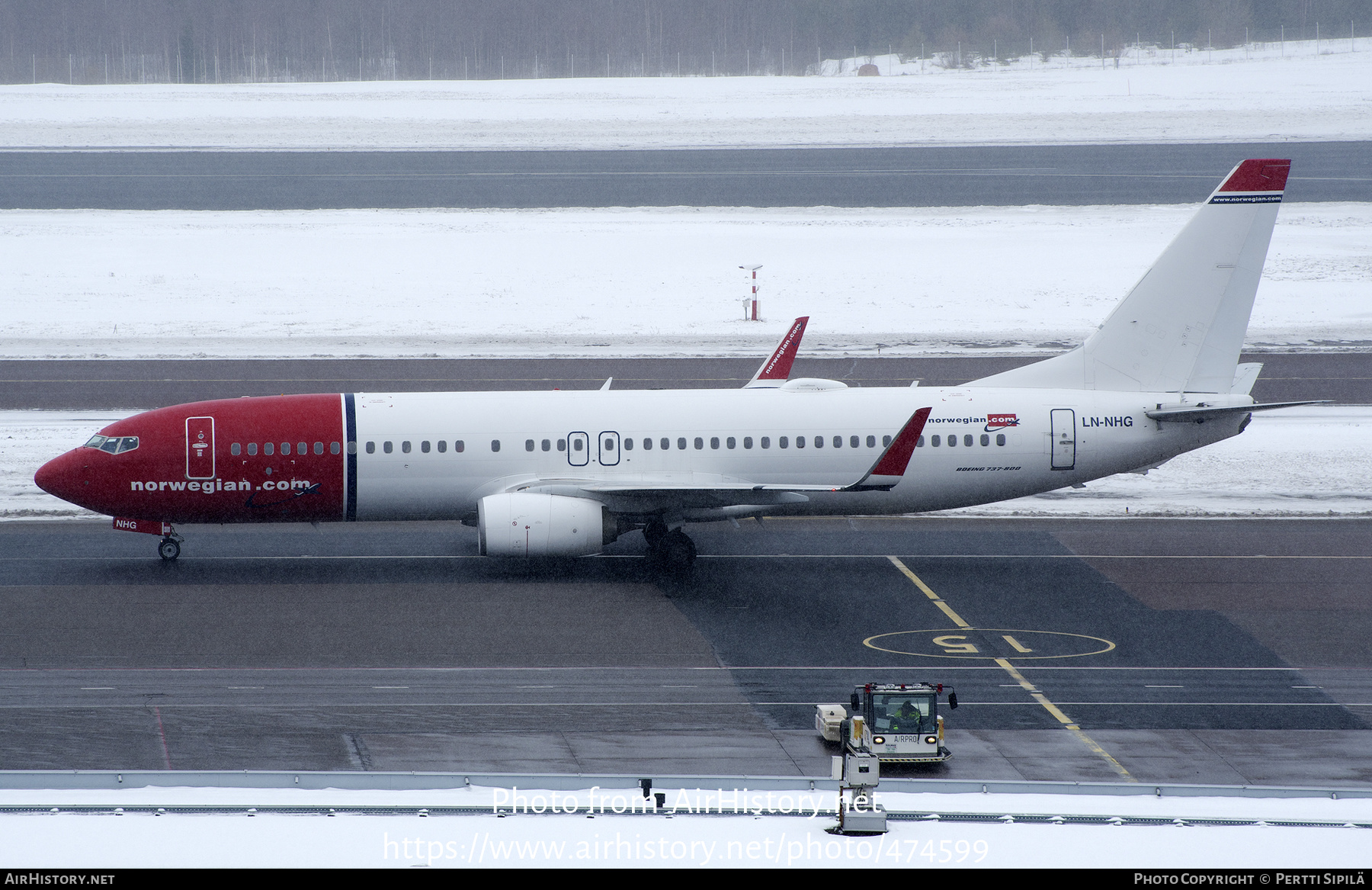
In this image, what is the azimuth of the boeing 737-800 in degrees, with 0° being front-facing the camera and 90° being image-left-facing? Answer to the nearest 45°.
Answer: approximately 90°
